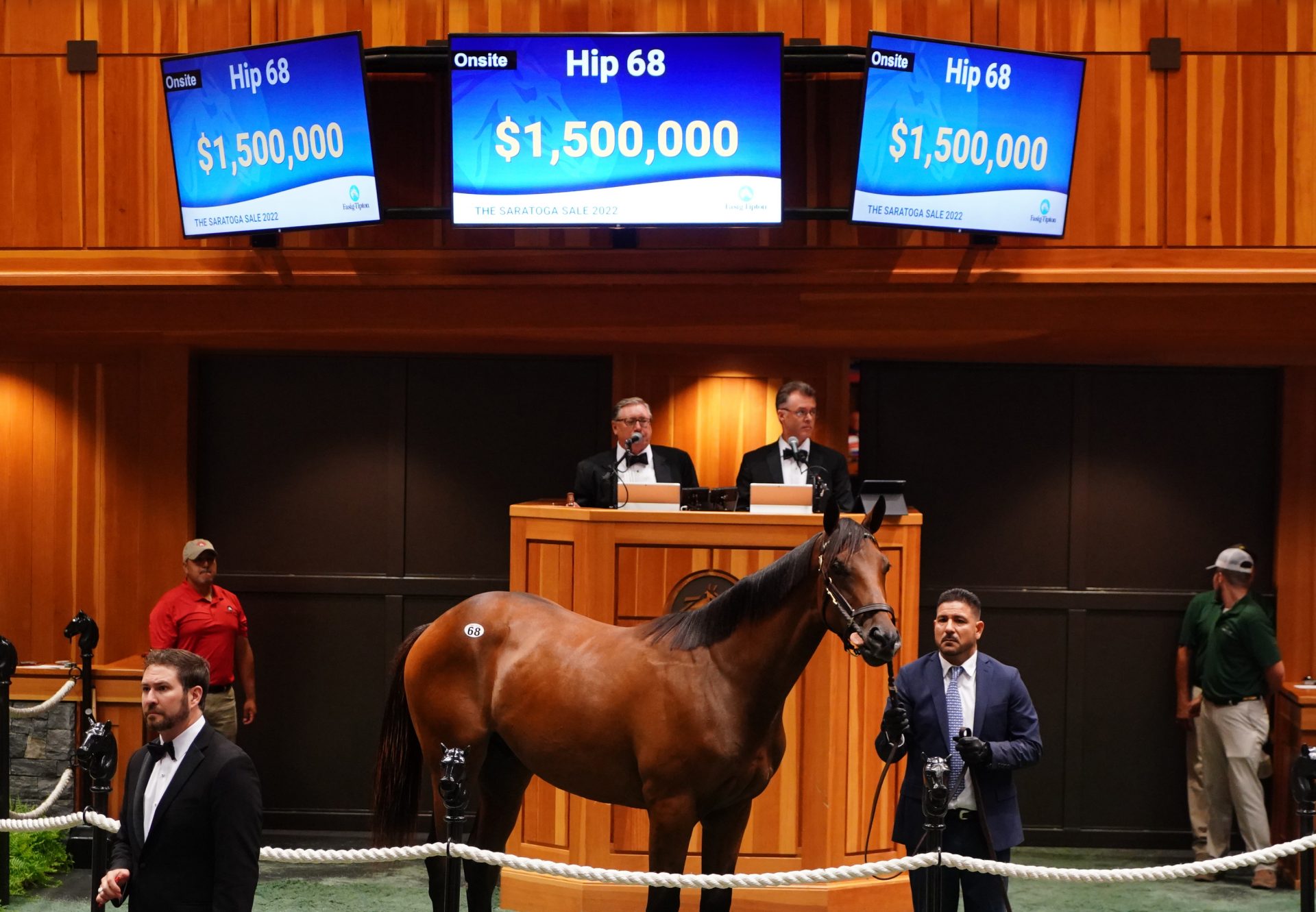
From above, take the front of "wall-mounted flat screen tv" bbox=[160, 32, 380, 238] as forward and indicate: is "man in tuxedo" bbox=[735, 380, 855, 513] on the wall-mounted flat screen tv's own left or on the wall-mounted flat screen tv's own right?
on the wall-mounted flat screen tv's own left

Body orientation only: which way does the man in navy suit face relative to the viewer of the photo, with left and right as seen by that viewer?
facing the viewer

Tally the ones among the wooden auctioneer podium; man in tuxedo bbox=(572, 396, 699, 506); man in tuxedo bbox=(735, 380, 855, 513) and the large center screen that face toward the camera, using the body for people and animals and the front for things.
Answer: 4

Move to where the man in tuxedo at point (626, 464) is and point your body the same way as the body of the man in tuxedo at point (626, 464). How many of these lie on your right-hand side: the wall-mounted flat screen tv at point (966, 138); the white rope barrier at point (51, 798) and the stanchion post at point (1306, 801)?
1

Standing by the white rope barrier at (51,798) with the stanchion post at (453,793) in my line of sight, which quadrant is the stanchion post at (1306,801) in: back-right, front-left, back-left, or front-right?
front-left

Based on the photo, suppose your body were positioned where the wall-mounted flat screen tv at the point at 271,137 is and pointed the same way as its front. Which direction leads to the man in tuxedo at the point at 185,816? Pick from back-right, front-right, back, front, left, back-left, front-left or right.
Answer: front-left

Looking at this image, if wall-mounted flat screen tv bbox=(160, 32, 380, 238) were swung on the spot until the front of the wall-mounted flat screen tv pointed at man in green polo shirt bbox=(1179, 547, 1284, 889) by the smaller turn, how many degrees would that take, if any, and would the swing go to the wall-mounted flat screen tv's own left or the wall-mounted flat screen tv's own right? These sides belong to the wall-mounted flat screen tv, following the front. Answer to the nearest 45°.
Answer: approximately 135° to the wall-mounted flat screen tv's own left

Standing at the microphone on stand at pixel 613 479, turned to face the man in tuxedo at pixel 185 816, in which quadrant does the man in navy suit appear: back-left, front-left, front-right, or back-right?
front-left

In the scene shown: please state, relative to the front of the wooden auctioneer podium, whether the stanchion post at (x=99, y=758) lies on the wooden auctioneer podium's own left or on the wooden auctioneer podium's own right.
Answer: on the wooden auctioneer podium's own right

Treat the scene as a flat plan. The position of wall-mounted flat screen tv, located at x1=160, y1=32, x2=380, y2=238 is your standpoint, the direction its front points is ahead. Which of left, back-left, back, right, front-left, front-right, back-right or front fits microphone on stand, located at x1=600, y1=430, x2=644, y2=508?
left

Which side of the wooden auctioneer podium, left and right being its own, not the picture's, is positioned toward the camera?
front

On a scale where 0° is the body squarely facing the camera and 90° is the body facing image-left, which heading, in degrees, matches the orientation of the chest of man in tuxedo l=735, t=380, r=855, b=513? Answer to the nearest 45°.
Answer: approximately 0°

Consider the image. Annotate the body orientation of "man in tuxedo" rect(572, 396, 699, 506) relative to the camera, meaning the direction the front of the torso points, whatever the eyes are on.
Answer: toward the camera

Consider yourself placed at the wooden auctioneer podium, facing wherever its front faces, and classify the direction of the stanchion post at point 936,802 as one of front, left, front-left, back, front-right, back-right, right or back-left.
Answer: front
